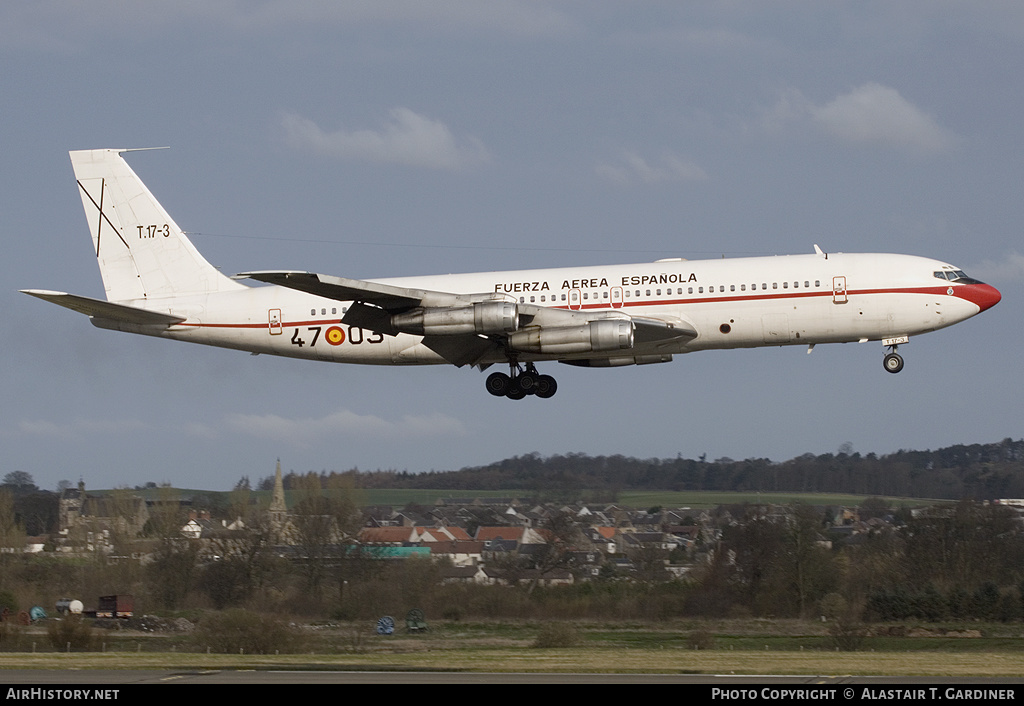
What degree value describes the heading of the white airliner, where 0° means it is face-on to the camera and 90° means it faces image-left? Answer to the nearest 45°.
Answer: approximately 270°

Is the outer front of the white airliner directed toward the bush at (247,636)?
no

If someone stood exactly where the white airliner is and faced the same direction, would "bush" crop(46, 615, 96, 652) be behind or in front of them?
behind
